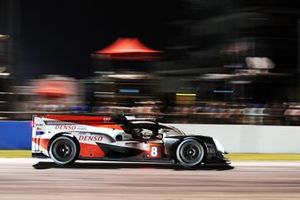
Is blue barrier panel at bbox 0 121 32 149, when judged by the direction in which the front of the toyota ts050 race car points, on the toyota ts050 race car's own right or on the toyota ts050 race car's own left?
on the toyota ts050 race car's own left

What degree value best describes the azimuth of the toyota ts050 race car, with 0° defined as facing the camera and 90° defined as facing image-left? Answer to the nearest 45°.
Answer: approximately 270°

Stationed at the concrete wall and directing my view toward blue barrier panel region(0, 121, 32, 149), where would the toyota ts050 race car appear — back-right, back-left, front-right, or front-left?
front-left

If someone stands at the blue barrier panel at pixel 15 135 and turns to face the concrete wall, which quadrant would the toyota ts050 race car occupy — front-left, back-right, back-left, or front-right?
front-right

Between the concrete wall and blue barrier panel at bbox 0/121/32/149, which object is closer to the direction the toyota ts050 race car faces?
the concrete wall
